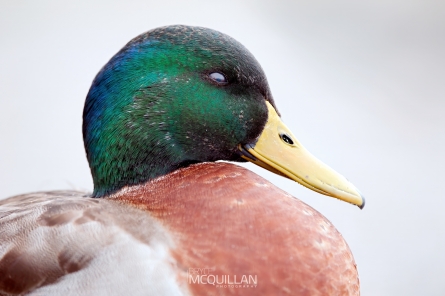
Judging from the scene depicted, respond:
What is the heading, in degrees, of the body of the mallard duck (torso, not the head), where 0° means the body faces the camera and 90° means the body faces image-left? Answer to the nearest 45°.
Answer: approximately 270°
